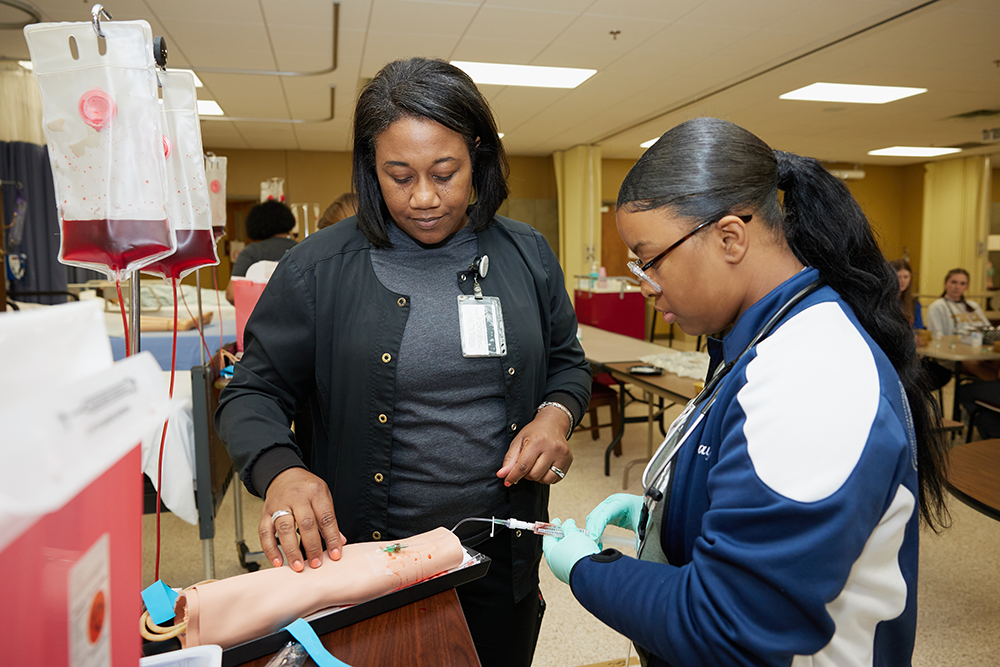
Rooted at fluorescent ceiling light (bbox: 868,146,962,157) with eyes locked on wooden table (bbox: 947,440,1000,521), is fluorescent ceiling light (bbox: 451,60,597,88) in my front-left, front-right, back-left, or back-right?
front-right

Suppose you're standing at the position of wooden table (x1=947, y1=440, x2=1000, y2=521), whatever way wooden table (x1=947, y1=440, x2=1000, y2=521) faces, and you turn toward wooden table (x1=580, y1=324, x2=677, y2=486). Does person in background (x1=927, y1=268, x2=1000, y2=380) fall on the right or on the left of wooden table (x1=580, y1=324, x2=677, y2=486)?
right

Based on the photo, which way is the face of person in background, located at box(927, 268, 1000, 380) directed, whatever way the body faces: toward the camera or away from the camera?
toward the camera

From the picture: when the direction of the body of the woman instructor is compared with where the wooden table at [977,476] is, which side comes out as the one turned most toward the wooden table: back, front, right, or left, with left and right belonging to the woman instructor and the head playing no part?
left

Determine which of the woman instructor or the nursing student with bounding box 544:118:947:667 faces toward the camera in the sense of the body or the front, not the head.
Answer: the woman instructor

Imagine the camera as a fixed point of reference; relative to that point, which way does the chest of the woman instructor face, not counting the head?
toward the camera

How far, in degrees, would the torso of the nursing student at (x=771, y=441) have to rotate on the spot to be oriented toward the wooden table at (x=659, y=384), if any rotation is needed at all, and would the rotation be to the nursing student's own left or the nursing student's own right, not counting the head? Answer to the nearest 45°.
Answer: approximately 90° to the nursing student's own right

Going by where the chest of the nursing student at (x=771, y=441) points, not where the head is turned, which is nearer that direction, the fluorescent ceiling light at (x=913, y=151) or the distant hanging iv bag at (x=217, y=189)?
the distant hanging iv bag

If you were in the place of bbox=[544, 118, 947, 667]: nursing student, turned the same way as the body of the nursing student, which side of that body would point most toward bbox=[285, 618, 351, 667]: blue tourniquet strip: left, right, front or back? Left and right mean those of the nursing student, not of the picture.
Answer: front

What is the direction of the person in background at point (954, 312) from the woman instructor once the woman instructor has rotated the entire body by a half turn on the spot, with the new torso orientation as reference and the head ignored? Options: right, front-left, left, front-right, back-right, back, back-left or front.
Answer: front-right

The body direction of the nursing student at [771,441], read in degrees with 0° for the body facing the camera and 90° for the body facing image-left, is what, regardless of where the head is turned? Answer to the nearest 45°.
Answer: approximately 90°

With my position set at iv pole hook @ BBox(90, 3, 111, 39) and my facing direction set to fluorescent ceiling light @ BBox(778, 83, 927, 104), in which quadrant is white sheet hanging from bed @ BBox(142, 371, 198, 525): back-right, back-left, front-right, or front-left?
front-left

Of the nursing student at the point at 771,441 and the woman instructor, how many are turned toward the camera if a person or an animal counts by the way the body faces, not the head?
1

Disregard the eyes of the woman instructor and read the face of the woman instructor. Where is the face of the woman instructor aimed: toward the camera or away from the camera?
toward the camera
